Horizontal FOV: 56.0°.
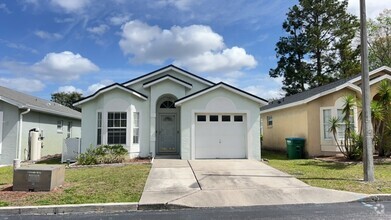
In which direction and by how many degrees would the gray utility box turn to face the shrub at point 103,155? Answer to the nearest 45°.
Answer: approximately 135° to its left

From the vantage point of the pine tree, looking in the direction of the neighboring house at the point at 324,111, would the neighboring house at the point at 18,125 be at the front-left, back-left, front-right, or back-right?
front-right

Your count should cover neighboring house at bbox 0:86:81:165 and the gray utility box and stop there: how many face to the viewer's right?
0

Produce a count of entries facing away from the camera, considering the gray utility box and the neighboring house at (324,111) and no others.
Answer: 0

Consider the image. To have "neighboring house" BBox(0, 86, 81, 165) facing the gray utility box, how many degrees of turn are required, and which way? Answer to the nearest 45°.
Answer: approximately 45° to its left

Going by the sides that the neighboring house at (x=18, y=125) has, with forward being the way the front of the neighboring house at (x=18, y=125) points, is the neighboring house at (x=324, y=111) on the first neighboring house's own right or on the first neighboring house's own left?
on the first neighboring house's own left

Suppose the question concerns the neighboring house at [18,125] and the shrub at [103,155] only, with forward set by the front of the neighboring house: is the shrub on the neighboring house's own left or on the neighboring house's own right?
on the neighboring house's own left

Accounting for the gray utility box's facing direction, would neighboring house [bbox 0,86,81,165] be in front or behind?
behind

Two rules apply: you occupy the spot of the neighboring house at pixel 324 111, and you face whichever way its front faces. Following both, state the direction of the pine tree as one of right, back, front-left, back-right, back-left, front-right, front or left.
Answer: back-left

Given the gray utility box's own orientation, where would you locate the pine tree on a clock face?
The pine tree is roughly at 8 o'clock from the gray utility box.

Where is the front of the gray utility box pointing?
toward the camera

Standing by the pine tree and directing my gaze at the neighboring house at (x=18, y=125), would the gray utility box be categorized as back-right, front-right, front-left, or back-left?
front-left

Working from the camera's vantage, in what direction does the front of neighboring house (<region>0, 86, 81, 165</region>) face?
facing the viewer and to the left of the viewer

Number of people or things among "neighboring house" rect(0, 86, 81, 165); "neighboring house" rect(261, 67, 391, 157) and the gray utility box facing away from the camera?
0

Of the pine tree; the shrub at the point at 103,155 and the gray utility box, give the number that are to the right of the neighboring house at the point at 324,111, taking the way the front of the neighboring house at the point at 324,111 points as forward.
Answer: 2
